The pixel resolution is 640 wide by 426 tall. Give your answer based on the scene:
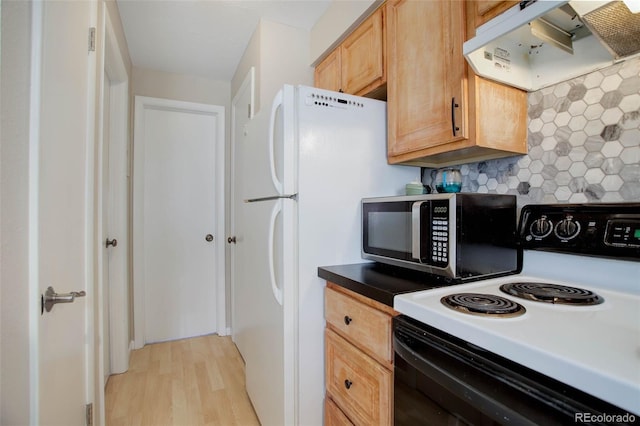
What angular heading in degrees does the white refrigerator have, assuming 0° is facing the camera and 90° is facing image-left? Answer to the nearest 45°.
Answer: approximately 45°

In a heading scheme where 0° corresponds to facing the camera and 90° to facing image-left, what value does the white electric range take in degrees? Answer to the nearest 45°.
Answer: approximately 45°
